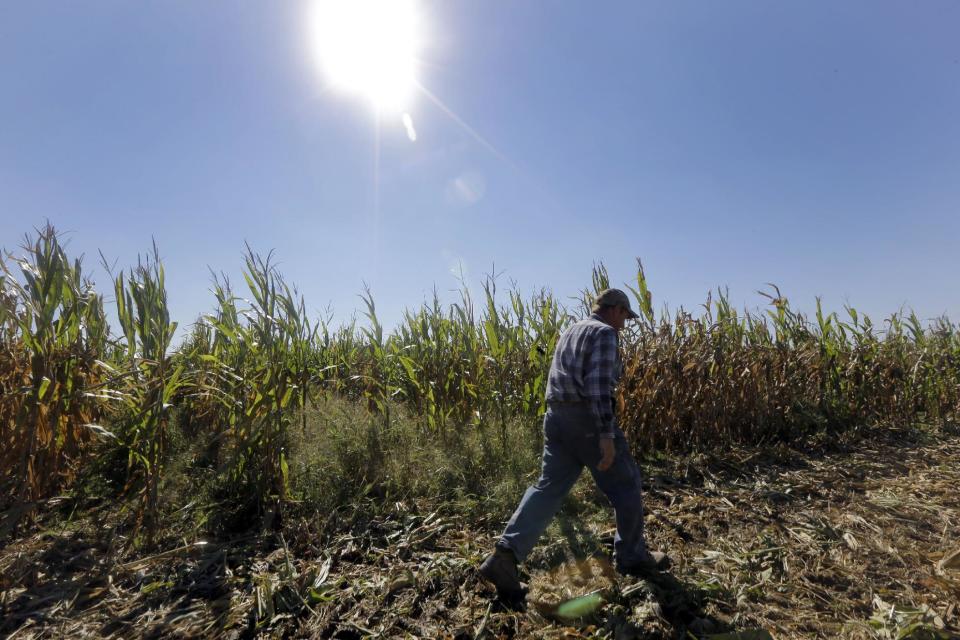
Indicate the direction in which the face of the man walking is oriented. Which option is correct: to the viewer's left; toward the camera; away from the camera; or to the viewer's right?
to the viewer's right

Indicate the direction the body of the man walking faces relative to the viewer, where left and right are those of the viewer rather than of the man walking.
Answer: facing away from the viewer and to the right of the viewer
